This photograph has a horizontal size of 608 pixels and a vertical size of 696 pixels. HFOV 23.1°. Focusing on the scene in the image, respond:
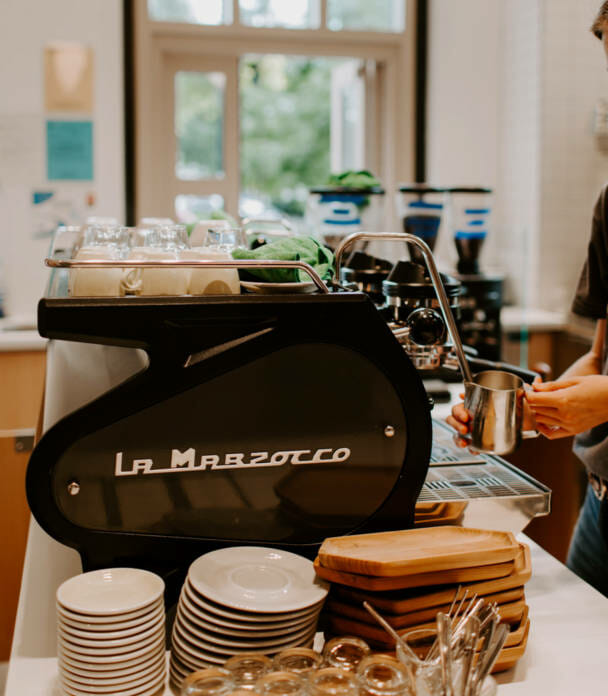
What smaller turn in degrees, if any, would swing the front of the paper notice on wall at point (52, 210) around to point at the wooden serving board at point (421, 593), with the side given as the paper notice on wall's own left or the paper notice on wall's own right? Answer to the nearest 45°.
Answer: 0° — it already faces it

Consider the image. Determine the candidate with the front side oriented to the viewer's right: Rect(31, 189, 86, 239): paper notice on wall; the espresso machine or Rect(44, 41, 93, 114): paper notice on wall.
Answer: the espresso machine

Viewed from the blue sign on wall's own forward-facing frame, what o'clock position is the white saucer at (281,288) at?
The white saucer is roughly at 12 o'clock from the blue sign on wall.

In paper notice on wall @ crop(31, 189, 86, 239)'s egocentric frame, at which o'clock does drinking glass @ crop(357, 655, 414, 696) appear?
The drinking glass is roughly at 12 o'clock from the paper notice on wall.

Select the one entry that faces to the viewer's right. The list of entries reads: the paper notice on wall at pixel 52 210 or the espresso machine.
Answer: the espresso machine

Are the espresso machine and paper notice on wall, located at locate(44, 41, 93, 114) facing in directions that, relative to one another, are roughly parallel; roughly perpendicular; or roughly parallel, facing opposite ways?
roughly perpendicular

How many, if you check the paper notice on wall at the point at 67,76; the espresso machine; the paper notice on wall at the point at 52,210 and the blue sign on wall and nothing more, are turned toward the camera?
3

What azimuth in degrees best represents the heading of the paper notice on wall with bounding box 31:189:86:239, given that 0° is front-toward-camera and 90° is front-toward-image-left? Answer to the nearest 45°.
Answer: approximately 0°

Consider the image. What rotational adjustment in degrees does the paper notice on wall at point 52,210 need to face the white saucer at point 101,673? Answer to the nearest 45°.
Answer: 0° — it already faces it

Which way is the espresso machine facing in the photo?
to the viewer's right

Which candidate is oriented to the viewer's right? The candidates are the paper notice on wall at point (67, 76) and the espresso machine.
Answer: the espresso machine
